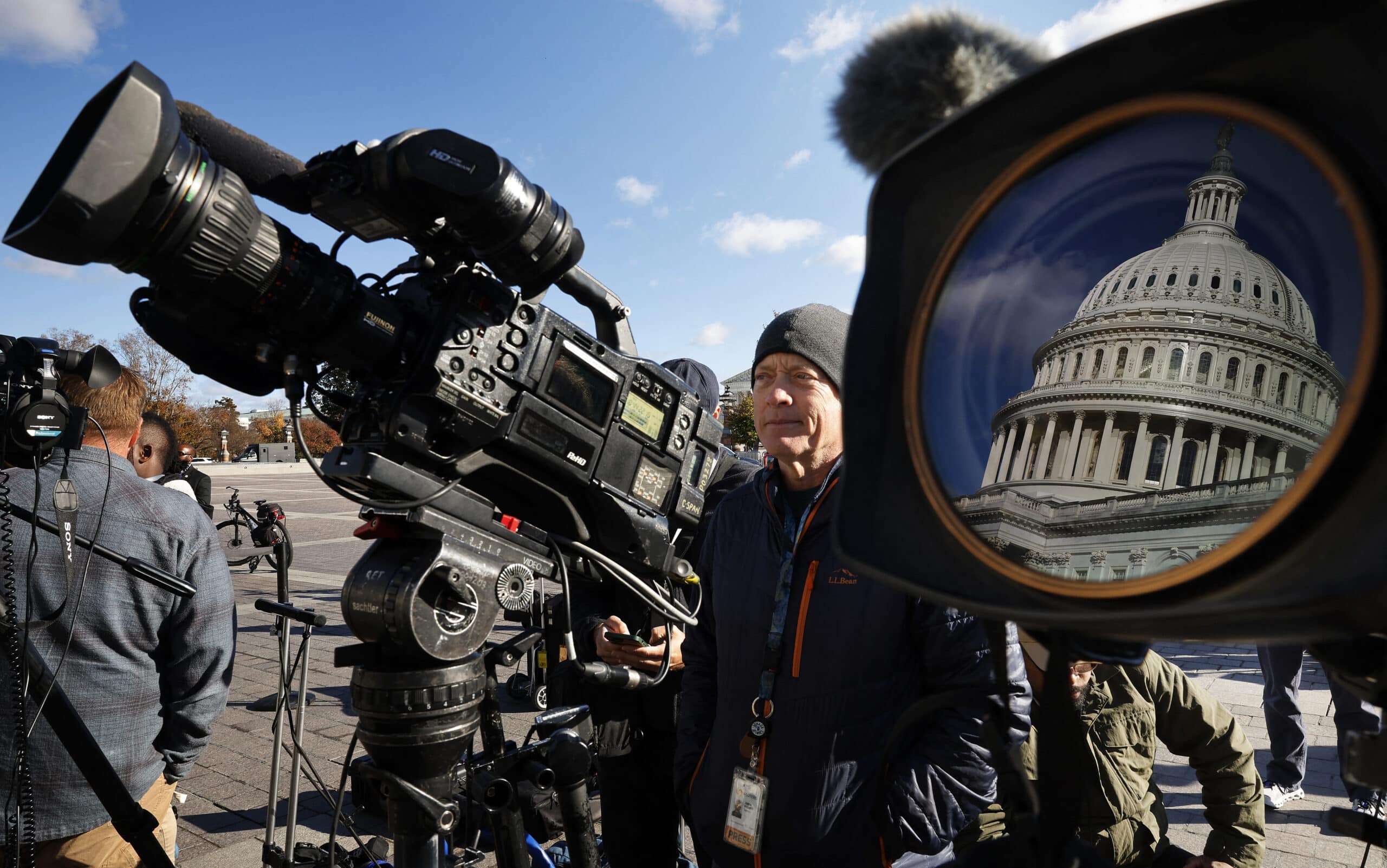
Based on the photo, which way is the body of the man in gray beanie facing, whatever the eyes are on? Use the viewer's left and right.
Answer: facing the viewer and to the left of the viewer

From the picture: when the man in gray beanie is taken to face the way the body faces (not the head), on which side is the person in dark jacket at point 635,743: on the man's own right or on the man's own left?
on the man's own right

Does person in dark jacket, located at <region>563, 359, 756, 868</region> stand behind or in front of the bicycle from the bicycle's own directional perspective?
behind

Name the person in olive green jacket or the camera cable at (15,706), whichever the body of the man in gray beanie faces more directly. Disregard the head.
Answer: the camera cable

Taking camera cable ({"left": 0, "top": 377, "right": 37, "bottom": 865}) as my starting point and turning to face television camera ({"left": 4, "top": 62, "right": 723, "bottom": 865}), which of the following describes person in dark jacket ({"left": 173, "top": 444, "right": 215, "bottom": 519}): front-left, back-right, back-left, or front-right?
back-left

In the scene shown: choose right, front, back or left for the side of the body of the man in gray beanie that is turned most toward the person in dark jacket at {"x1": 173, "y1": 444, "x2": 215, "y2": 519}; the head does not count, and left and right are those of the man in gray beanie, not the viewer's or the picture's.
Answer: right

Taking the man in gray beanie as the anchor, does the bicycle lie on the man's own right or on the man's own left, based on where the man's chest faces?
on the man's own right

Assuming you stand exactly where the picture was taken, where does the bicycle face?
facing away from the viewer and to the left of the viewer
